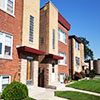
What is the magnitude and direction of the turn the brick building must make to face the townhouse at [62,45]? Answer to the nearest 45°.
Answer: approximately 90° to its left

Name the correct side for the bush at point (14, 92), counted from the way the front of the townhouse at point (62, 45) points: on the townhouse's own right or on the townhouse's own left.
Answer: on the townhouse's own right

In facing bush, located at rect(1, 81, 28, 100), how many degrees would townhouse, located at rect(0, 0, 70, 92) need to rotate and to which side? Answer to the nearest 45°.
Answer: approximately 45° to its right
